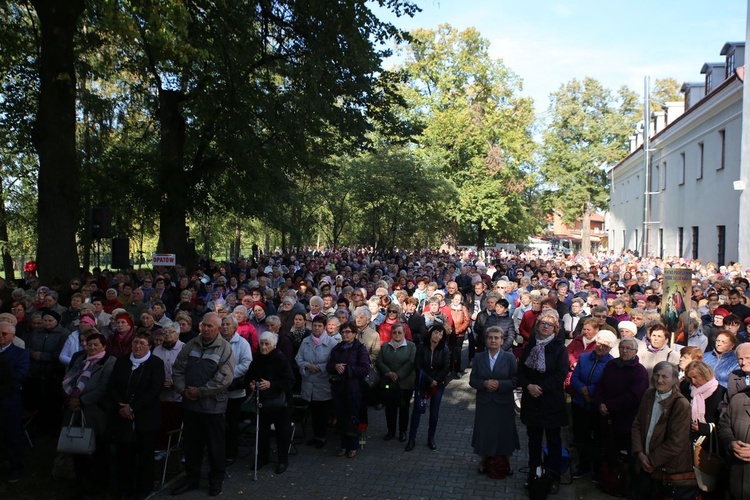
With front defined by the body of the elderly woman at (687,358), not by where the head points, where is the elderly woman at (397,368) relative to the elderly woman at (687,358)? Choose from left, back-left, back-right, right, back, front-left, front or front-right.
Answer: front-right

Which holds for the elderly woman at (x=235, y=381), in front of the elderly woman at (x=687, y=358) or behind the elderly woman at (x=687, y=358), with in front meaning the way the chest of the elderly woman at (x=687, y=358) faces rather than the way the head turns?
in front

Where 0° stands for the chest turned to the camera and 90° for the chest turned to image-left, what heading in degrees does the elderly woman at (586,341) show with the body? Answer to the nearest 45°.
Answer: approximately 45°

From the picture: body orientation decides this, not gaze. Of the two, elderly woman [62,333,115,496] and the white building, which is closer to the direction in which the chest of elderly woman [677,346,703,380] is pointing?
the elderly woman

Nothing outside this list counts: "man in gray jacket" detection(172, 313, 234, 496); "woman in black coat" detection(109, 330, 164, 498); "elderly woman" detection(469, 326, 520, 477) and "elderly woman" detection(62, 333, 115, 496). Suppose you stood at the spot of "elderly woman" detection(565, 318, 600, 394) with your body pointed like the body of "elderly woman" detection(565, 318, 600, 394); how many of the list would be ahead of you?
4

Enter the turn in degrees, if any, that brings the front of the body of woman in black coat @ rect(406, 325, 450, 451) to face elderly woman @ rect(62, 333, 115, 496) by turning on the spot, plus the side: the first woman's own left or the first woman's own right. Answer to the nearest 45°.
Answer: approximately 45° to the first woman's own right

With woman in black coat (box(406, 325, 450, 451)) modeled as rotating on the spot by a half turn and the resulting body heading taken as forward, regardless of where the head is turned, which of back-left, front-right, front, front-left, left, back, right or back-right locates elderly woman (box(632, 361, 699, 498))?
back-right

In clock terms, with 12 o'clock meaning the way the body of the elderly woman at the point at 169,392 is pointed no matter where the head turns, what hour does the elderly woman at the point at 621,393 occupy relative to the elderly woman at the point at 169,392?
the elderly woman at the point at 621,393 is roughly at 10 o'clock from the elderly woman at the point at 169,392.

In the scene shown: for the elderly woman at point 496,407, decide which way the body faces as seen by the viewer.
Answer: toward the camera

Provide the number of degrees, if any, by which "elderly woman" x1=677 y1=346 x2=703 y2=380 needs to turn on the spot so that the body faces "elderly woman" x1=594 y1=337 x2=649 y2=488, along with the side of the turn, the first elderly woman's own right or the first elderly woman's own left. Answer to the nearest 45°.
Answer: approximately 45° to the first elderly woman's own right

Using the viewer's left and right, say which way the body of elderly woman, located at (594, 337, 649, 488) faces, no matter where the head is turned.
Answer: facing the viewer and to the left of the viewer
